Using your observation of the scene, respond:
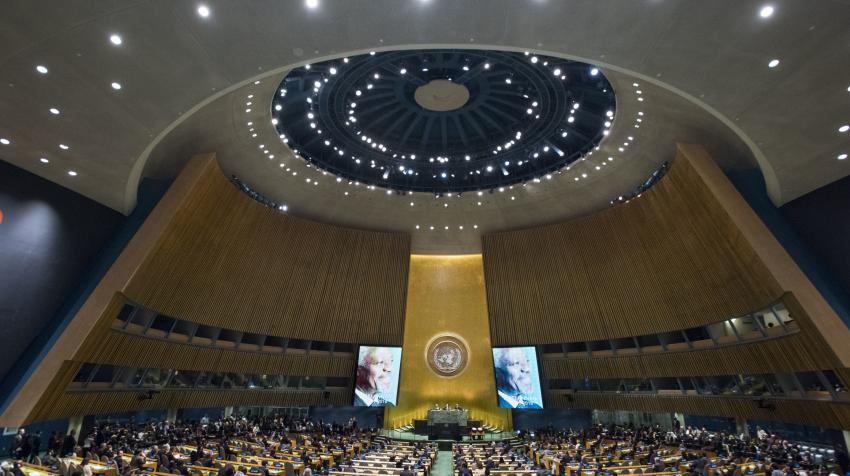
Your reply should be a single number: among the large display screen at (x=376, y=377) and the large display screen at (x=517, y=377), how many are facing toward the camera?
2

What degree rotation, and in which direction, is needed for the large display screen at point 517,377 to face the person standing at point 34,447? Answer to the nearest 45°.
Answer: approximately 45° to its right

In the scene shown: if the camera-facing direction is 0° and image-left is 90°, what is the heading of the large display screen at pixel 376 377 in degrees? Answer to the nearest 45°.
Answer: approximately 0°

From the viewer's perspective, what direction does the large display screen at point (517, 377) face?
toward the camera

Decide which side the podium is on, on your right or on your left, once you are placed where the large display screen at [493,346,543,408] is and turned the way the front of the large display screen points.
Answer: on your right

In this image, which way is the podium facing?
toward the camera

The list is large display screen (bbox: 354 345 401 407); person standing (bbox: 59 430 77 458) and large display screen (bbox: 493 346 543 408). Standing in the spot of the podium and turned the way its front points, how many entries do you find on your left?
1

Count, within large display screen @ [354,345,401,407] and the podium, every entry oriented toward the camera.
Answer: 2

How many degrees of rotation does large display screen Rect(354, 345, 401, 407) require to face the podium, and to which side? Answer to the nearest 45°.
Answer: approximately 90° to its left

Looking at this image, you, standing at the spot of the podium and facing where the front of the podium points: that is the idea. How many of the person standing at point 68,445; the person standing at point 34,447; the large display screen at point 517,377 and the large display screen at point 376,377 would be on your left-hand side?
1

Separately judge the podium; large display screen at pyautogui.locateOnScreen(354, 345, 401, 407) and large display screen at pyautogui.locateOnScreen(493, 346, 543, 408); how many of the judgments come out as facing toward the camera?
3
